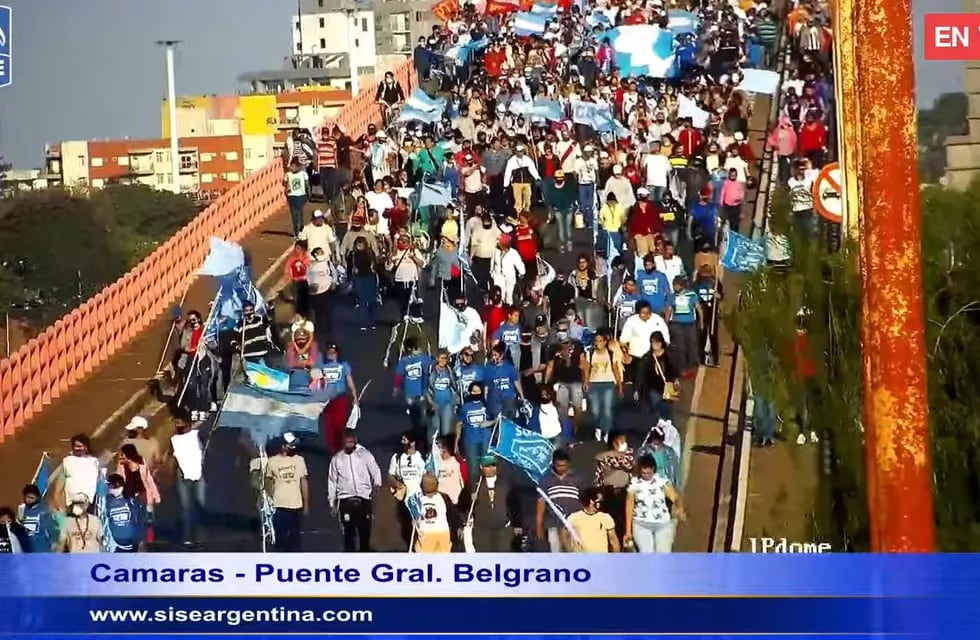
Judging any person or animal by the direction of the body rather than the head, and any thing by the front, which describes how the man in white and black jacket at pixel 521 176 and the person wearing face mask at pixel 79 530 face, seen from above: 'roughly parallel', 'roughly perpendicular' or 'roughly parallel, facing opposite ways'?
roughly parallel

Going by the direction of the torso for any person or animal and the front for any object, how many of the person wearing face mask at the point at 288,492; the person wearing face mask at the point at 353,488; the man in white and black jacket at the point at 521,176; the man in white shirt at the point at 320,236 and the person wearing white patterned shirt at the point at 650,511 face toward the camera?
5

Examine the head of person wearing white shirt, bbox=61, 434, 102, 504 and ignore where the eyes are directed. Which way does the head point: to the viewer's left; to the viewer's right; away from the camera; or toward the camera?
toward the camera

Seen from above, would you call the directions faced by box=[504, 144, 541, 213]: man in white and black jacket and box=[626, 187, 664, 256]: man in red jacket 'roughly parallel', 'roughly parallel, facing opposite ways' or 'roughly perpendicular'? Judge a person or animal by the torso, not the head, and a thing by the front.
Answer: roughly parallel

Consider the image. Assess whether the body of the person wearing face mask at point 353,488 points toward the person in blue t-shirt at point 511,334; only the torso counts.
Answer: no

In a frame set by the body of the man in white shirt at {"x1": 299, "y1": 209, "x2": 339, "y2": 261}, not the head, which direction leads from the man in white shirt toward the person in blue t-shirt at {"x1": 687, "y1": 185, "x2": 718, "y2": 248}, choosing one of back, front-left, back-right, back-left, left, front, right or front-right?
left

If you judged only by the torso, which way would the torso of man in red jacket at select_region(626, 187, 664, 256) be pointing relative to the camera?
toward the camera

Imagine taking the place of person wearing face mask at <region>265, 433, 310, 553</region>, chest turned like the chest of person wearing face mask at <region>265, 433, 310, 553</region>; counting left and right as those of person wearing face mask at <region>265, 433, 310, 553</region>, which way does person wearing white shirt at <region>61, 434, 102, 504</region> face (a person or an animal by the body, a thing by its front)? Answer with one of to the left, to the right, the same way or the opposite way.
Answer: the same way

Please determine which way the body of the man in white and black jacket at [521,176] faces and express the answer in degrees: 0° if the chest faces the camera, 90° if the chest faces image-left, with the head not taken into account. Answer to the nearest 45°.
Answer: approximately 0°

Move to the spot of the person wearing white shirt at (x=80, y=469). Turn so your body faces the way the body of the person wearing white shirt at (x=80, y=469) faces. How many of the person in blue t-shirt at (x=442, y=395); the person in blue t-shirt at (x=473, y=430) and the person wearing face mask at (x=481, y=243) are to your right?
0

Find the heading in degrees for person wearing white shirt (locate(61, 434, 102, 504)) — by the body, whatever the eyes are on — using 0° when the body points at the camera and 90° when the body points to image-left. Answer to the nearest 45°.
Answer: approximately 0°

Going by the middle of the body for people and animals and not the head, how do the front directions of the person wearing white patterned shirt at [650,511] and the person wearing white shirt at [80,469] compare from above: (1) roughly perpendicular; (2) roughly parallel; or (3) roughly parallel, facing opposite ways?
roughly parallel

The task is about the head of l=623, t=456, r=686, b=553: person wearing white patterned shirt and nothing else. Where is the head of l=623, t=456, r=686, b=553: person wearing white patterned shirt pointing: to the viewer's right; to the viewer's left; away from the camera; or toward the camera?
toward the camera
